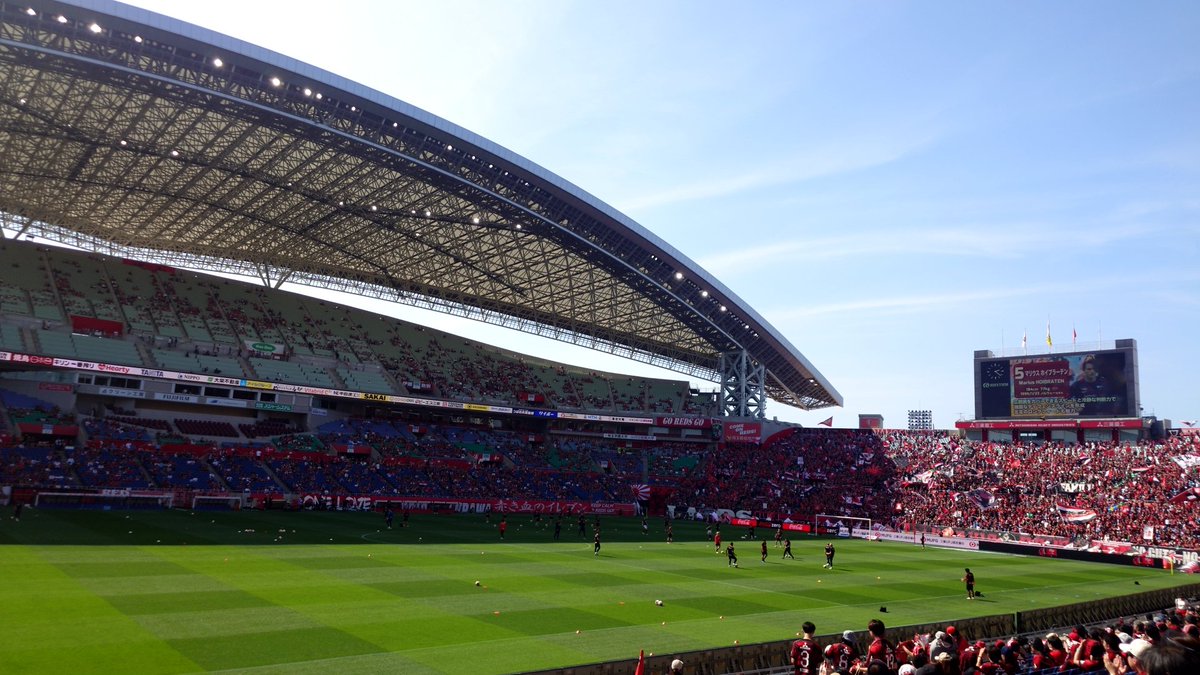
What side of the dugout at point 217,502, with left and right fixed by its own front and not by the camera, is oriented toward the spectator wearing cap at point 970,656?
front

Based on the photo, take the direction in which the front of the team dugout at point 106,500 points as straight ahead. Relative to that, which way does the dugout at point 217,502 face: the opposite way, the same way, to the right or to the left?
the same way

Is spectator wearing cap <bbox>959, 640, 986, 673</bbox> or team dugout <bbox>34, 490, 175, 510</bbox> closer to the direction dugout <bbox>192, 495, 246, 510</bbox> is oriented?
the spectator wearing cap

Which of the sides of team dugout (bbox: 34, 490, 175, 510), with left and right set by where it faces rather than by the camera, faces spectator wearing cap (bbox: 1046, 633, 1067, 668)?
front

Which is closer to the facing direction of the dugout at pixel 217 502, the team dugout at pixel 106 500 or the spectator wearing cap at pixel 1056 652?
the spectator wearing cap

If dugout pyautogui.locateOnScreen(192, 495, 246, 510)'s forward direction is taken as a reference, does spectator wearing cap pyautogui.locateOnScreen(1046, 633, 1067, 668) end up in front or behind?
in front
